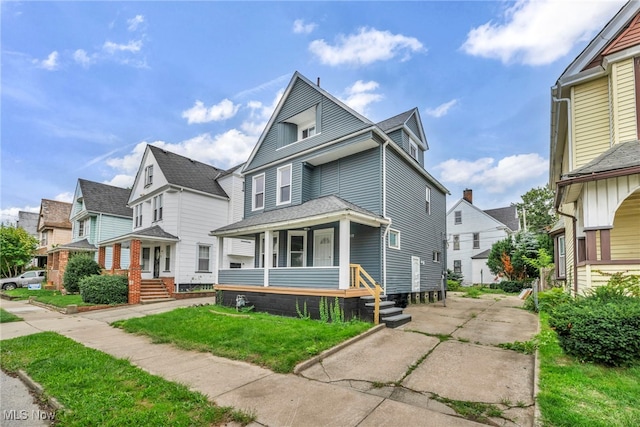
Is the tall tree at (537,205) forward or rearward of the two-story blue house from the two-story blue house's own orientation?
rearward

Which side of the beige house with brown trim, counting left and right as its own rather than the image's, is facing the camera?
front

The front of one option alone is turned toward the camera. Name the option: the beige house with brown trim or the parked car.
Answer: the beige house with brown trim

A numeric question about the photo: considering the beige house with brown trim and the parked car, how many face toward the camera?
1

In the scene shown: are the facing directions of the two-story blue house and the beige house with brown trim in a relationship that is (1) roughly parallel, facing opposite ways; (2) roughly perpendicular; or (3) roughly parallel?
roughly parallel

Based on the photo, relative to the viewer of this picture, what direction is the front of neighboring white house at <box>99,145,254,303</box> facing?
facing the viewer and to the left of the viewer

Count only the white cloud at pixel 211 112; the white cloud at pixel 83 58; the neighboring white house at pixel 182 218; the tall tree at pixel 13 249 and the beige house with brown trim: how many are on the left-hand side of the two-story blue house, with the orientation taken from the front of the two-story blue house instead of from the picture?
1

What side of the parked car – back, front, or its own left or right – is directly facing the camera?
left

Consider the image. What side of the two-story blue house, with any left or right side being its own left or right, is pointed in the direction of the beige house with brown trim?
left

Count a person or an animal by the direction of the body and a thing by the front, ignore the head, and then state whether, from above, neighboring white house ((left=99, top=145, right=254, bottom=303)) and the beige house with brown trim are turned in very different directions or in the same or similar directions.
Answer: same or similar directions
